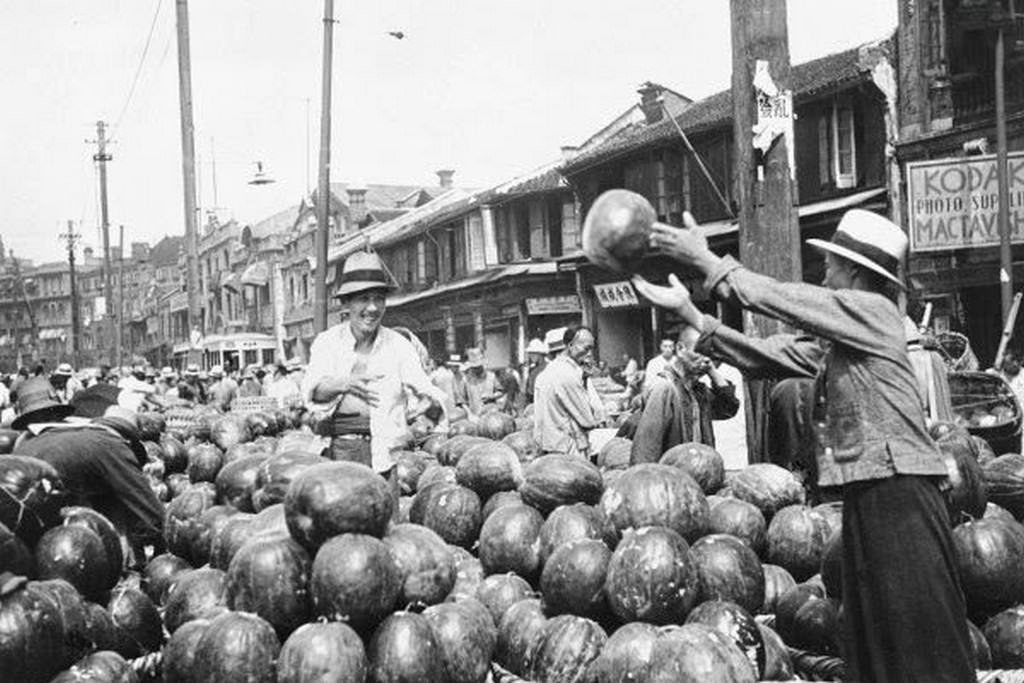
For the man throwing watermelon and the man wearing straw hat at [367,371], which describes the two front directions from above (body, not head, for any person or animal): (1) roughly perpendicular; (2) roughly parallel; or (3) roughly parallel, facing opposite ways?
roughly perpendicular

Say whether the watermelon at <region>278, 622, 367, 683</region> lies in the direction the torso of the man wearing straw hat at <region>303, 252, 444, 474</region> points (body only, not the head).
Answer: yes

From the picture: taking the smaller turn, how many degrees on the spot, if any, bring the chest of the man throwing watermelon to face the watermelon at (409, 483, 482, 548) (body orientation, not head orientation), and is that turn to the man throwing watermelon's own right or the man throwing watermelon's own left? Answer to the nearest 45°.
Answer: approximately 45° to the man throwing watermelon's own right

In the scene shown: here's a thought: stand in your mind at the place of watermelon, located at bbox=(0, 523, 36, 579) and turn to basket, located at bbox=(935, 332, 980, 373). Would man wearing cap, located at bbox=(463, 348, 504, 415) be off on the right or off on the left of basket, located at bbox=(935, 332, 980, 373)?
left

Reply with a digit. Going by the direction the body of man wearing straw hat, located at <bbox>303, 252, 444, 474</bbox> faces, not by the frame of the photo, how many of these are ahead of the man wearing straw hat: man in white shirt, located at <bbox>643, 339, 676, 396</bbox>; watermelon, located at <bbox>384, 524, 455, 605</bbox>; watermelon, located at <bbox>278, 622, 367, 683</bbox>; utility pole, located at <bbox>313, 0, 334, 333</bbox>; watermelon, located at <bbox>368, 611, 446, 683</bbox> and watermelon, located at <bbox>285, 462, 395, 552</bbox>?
4

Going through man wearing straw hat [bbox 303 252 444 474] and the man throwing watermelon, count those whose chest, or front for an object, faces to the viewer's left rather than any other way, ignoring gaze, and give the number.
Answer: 1

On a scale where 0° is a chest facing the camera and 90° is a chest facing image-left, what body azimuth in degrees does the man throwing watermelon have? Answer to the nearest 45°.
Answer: approximately 90°
